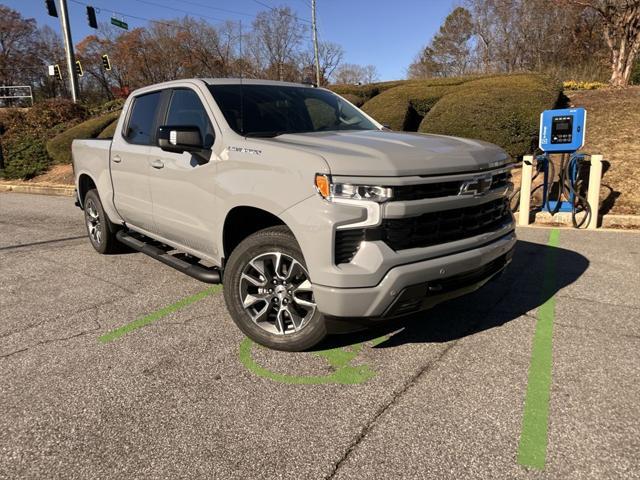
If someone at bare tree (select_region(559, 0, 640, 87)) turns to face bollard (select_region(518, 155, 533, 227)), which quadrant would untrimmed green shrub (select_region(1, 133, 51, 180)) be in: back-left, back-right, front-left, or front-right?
front-right

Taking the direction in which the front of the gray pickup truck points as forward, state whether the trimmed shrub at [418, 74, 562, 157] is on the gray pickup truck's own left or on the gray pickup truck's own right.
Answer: on the gray pickup truck's own left

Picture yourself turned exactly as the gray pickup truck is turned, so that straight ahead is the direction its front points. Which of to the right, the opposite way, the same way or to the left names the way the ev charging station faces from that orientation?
to the right

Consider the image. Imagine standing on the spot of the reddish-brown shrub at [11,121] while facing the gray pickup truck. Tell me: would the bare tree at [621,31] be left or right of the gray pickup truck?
left

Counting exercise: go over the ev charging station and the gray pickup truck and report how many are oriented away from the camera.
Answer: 0

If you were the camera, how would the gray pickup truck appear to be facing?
facing the viewer and to the right of the viewer

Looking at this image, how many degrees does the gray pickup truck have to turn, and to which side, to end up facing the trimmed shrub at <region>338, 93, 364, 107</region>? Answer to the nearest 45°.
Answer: approximately 135° to its left

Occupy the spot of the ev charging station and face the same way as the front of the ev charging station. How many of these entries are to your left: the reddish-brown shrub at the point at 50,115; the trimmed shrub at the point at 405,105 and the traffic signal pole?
0

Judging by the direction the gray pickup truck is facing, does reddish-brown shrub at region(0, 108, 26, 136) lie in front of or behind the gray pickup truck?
behind

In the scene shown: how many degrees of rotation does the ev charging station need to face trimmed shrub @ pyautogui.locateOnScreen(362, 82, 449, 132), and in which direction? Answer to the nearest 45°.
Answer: approximately 135° to its right

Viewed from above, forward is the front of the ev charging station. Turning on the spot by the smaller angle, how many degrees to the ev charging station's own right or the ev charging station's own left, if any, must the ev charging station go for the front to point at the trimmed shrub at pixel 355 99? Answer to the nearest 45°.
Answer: approximately 135° to the ev charging station's own right

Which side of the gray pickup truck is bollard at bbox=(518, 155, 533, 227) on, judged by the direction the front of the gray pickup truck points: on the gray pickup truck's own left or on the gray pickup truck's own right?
on the gray pickup truck's own left

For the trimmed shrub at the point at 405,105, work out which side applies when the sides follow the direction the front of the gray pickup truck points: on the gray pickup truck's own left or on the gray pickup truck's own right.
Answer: on the gray pickup truck's own left

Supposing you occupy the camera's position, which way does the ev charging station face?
facing the viewer

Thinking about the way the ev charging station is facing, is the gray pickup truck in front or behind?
in front
